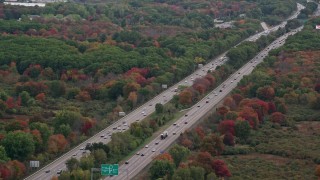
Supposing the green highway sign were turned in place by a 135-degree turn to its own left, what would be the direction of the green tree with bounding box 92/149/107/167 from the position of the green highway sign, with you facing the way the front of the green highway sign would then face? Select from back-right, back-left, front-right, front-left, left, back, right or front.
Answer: front-left

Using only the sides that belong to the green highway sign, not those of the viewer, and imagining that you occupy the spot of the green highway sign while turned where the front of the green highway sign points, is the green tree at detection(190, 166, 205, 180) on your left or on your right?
on your left

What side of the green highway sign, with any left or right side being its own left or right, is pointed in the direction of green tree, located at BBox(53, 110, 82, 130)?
back

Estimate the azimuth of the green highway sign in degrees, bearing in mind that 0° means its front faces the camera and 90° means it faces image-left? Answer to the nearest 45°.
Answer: approximately 0°

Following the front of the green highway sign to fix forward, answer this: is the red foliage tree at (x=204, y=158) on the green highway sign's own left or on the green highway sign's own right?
on the green highway sign's own left

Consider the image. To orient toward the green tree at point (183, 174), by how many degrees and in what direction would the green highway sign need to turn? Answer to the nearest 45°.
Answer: approximately 90° to its left

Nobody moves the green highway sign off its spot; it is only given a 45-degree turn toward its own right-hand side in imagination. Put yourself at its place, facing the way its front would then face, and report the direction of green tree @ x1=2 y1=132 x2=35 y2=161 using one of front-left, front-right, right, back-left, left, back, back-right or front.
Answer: right

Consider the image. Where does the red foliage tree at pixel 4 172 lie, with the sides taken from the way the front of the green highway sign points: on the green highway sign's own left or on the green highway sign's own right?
on the green highway sign's own right

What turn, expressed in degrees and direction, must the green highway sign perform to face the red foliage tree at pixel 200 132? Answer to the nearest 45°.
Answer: approximately 135° to its left

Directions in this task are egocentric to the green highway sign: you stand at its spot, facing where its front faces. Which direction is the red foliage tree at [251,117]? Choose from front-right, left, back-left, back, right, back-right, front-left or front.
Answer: back-left

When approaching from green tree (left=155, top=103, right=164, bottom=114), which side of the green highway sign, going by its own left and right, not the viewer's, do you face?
back
